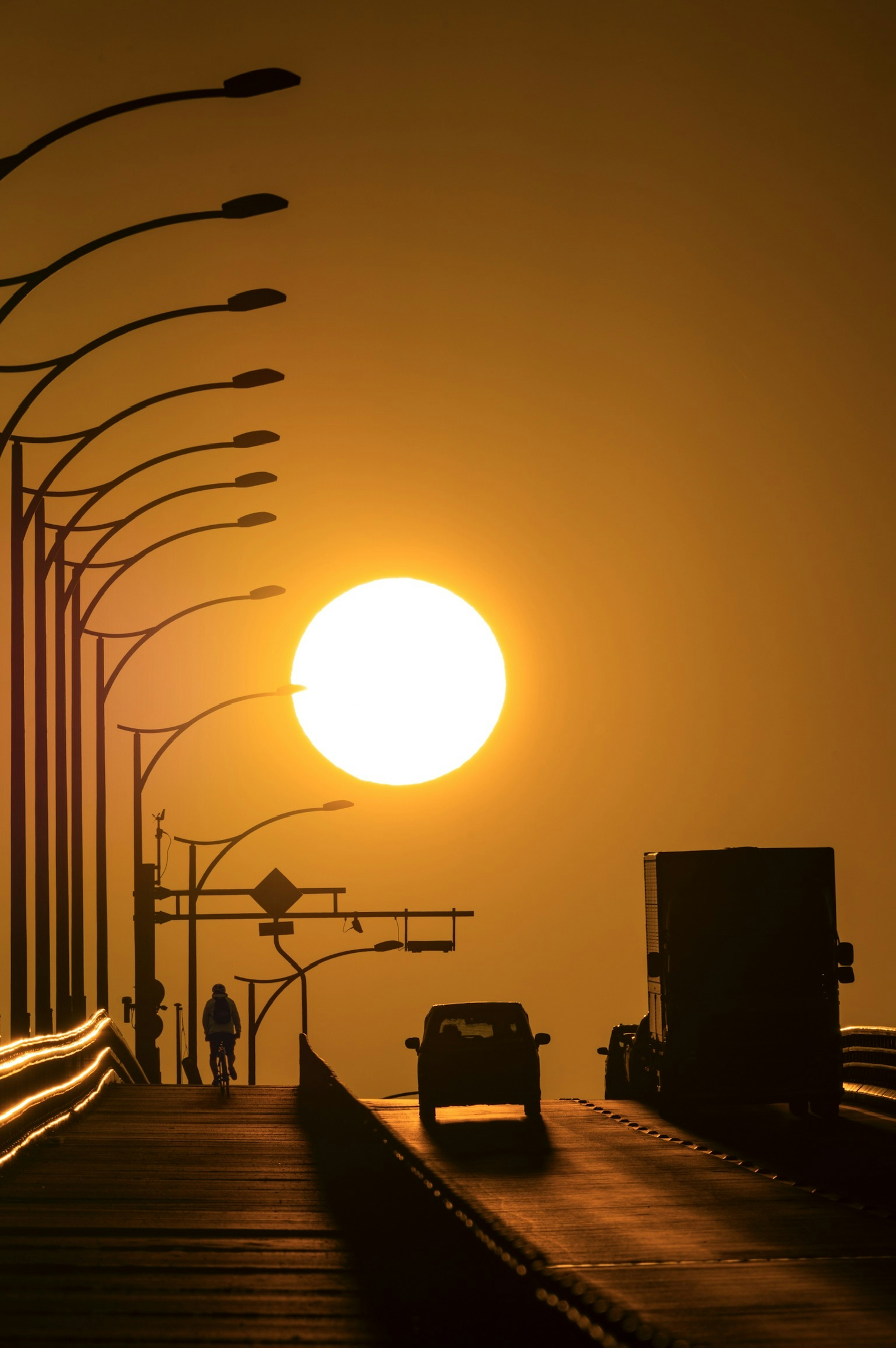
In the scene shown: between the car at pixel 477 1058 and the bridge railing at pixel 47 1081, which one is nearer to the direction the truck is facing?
the bridge railing

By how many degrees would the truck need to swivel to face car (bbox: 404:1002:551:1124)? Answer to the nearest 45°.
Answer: approximately 135° to its right

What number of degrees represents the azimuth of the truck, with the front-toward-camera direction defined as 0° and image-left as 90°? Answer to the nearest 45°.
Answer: approximately 0°

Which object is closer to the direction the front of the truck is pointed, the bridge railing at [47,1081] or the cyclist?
the bridge railing
